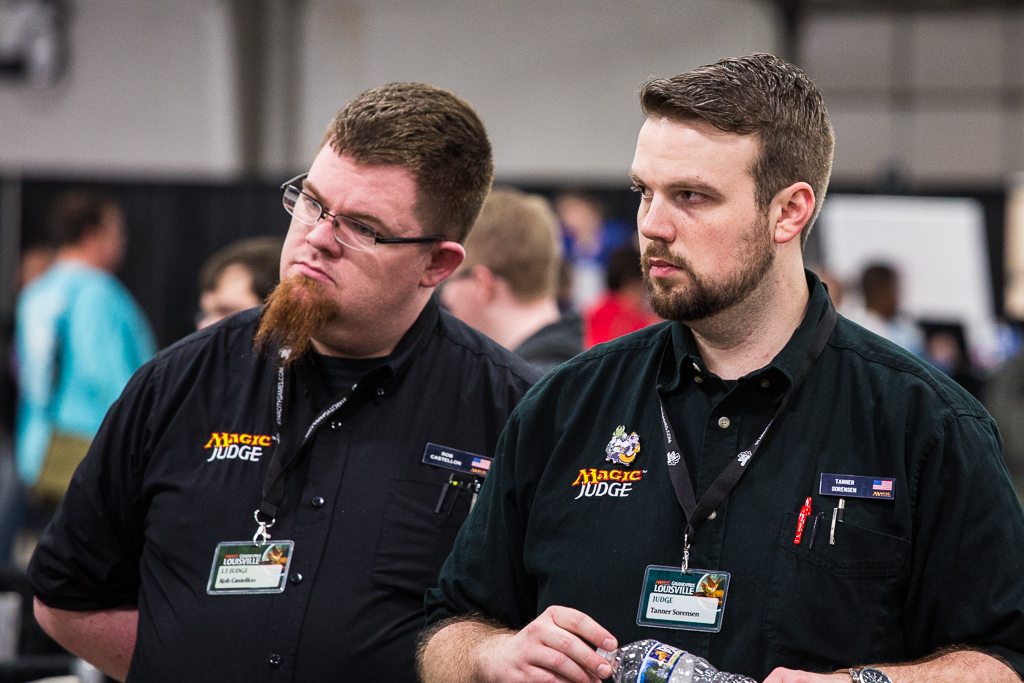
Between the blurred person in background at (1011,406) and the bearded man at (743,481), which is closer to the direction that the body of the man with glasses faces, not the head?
the bearded man

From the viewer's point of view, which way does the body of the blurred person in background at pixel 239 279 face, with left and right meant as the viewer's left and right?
facing the viewer and to the left of the viewer

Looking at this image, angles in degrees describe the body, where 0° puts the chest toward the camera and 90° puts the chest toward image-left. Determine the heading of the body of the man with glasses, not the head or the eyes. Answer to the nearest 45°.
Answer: approximately 45°

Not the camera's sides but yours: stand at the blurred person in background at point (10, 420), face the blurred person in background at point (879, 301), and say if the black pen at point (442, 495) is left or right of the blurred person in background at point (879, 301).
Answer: right

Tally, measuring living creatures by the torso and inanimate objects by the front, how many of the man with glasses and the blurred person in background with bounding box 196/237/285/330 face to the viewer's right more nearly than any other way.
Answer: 0

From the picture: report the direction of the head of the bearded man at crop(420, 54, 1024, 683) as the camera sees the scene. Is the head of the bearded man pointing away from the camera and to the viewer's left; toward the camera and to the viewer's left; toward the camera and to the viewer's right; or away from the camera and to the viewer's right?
toward the camera and to the viewer's left

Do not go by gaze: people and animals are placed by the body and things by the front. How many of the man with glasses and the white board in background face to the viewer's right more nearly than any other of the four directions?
0

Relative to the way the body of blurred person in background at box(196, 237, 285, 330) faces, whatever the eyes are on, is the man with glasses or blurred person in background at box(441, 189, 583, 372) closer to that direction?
the man with glasses

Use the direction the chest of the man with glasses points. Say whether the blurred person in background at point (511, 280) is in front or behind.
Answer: behind

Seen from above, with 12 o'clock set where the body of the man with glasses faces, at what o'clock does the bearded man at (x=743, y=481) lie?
The bearded man is roughly at 9 o'clock from the man with glasses.

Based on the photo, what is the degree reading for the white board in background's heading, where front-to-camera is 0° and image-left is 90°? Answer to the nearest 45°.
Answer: approximately 0°

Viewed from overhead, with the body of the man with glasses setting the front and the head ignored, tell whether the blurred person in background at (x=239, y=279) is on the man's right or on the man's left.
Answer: on the man's right

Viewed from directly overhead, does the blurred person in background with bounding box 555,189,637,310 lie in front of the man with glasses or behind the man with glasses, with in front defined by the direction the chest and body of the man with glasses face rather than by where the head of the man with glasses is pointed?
behind
